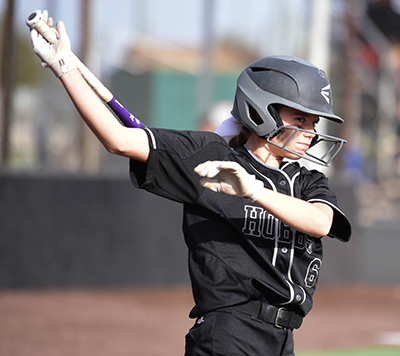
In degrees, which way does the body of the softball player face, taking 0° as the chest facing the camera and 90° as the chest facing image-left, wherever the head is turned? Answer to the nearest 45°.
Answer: approximately 315°
